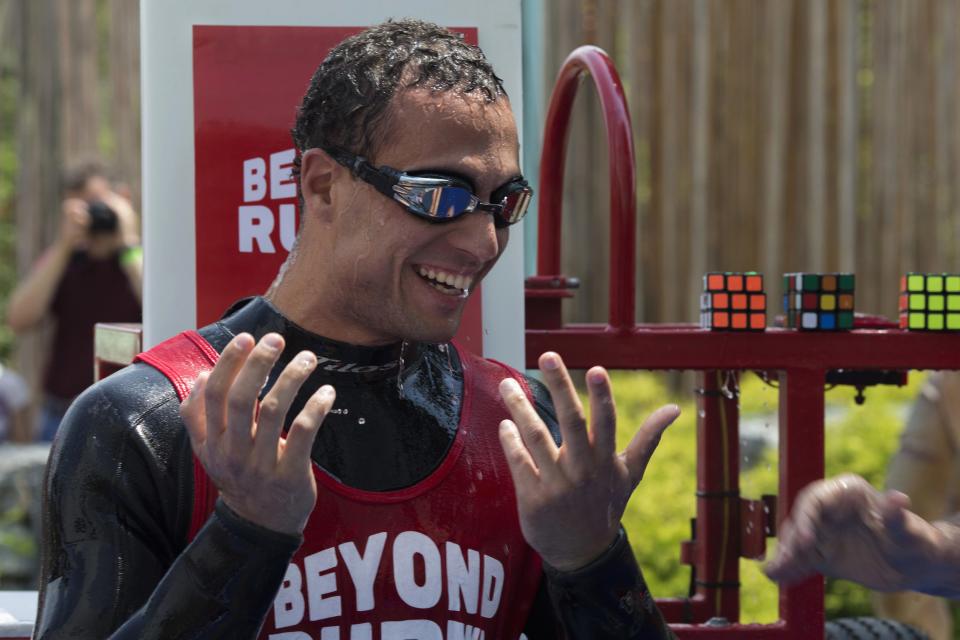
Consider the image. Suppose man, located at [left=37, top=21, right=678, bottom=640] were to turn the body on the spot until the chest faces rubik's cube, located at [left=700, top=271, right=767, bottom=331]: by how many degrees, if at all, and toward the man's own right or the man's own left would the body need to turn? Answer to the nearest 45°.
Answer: approximately 90° to the man's own left

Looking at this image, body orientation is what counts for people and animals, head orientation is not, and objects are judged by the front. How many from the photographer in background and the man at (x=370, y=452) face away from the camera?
0

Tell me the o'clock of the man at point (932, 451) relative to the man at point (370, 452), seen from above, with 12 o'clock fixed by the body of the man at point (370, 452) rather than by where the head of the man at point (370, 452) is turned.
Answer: the man at point (932, 451) is roughly at 9 o'clock from the man at point (370, 452).

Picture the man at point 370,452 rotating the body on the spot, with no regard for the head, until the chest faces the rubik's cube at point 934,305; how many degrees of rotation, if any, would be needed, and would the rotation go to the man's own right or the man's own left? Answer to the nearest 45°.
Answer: approximately 90° to the man's own left

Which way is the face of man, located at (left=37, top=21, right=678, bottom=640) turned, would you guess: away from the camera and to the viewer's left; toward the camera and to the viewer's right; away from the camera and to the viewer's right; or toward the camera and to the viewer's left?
toward the camera and to the viewer's right

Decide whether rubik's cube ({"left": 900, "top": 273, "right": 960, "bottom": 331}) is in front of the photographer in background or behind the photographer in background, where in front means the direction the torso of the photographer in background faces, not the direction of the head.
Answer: in front

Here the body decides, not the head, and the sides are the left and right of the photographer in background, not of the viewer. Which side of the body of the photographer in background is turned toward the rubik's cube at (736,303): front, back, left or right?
front

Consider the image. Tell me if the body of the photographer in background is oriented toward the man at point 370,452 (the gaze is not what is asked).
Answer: yes

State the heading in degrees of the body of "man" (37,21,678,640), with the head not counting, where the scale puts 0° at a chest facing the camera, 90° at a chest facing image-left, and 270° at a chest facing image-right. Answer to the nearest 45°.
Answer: approximately 315°

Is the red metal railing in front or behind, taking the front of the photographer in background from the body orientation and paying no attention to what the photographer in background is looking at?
in front

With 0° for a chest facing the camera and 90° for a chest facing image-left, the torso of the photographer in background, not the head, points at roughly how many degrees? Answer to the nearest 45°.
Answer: approximately 0°

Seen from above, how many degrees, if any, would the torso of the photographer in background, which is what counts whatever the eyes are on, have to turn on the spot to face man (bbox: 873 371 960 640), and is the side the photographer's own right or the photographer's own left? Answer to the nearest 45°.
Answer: approximately 45° to the photographer's own left
